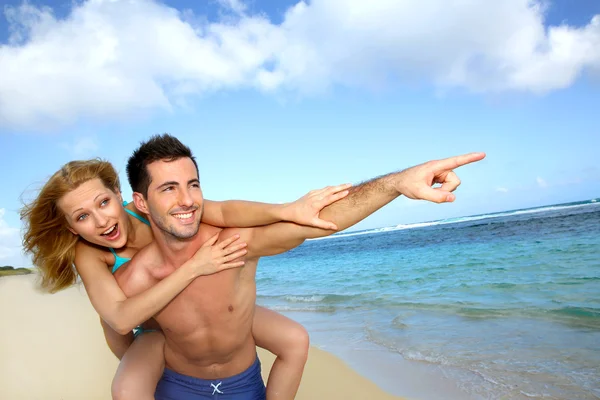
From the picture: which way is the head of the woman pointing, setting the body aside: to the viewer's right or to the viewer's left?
to the viewer's right

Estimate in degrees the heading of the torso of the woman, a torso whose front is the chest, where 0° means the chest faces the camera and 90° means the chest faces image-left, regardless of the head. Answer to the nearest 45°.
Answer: approximately 315°

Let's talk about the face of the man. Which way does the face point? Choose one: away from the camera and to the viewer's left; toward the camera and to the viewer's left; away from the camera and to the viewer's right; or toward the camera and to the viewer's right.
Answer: toward the camera and to the viewer's right
